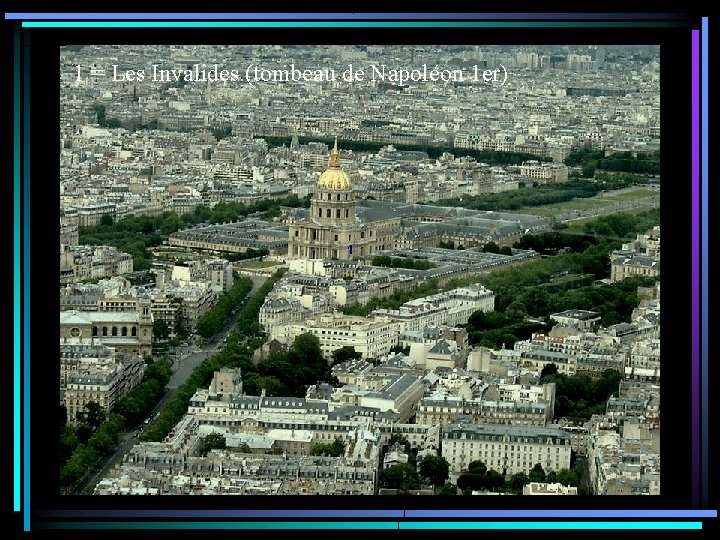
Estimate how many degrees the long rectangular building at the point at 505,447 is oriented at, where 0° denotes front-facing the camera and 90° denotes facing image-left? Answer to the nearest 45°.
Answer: approximately 0°

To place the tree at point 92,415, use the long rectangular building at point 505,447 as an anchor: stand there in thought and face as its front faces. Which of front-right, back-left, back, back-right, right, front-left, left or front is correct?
right

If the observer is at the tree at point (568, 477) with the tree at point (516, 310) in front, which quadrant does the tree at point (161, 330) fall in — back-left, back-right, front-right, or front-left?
front-left

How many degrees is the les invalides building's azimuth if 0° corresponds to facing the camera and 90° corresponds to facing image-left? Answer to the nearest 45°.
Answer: approximately 45°

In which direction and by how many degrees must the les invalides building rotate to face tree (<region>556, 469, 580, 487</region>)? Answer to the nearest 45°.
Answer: approximately 45° to its left

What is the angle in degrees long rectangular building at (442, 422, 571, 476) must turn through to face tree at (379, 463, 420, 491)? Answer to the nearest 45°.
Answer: approximately 45° to its right

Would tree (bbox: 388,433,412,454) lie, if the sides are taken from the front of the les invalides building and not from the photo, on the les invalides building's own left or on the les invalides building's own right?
on the les invalides building's own left

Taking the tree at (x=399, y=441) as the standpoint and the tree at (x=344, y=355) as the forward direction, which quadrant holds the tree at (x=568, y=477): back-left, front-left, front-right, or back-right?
back-right

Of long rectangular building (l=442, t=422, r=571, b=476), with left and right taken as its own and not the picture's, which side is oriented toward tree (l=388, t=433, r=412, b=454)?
right

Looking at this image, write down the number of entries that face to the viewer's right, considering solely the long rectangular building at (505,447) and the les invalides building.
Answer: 0
